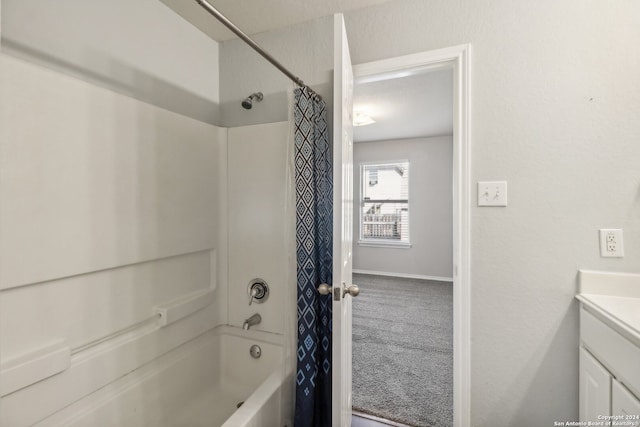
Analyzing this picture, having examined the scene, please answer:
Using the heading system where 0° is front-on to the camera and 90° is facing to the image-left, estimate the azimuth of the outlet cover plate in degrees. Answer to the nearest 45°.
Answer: approximately 0°

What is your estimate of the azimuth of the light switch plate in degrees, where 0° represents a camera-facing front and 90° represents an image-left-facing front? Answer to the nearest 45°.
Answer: approximately 0°

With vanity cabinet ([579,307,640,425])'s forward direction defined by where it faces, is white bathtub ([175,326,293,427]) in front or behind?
in front

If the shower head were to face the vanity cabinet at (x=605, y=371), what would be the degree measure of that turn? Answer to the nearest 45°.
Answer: approximately 90° to its left

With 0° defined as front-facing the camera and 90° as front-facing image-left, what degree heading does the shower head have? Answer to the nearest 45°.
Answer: approximately 45°

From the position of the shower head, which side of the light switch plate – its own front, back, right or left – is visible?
right

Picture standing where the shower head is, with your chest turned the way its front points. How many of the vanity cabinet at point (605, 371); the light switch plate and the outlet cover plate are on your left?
3

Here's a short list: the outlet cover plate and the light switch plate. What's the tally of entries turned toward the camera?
2

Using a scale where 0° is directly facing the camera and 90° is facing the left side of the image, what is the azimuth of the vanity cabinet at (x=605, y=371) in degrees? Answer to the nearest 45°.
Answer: approximately 45°
